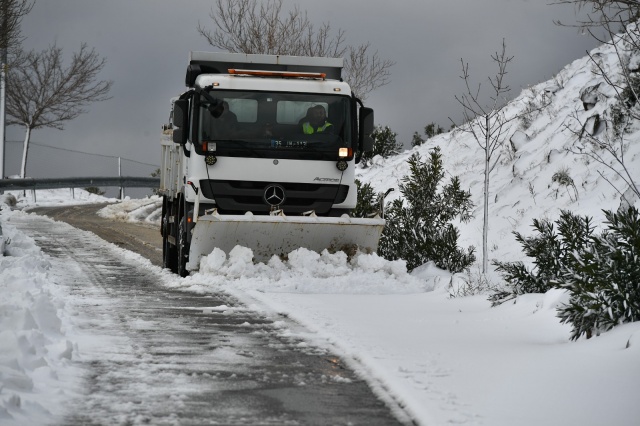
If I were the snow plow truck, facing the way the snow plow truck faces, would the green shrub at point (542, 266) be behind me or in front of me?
in front

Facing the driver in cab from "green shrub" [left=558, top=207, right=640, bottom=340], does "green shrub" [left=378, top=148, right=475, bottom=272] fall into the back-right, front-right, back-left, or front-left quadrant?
front-right

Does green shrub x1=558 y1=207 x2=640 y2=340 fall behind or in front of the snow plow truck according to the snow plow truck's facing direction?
in front

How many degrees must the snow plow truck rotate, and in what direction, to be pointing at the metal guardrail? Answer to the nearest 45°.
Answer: approximately 180°

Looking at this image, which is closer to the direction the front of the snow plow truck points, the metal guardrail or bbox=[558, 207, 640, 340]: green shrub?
the green shrub

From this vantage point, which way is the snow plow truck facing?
toward the camera

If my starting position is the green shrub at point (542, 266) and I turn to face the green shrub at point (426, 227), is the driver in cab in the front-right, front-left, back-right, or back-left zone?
front-left

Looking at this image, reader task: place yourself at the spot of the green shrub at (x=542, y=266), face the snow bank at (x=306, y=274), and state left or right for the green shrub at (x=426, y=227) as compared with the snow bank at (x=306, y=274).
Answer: right
